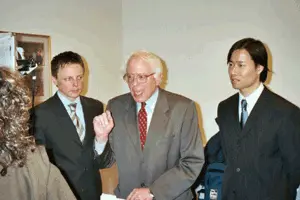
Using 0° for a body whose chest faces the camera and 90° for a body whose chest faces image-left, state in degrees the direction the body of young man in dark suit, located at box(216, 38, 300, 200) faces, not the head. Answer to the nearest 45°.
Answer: approximately 45°

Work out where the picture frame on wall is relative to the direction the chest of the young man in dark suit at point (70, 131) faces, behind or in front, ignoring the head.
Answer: behind

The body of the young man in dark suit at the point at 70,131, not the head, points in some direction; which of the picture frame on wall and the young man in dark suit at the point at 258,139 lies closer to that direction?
the young man in dark suit

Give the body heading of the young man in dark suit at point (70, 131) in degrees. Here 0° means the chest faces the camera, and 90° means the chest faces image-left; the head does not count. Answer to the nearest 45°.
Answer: approximately 315°
